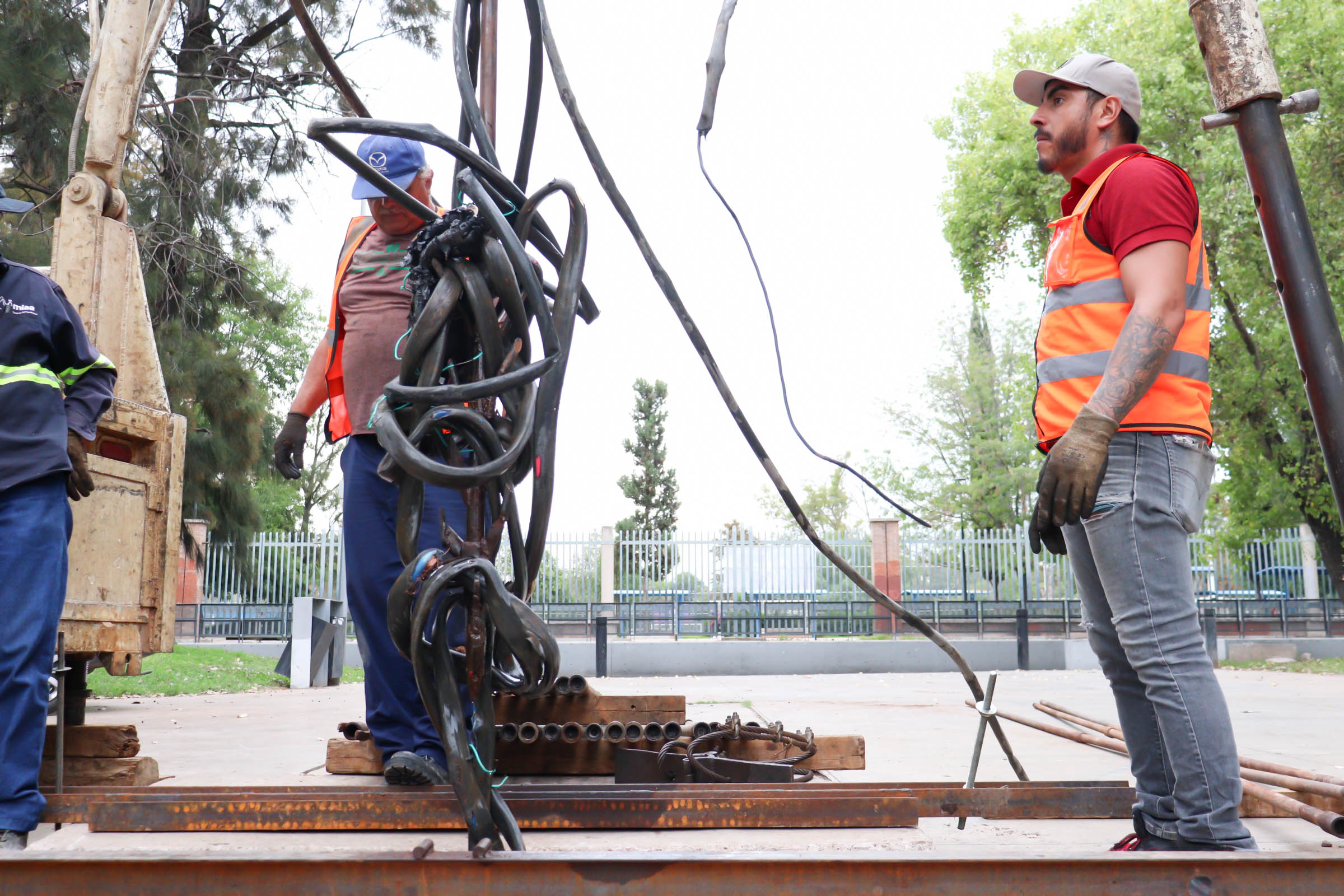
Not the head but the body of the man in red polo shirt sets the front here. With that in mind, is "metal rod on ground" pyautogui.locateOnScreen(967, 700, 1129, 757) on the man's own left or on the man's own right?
on the man's own right

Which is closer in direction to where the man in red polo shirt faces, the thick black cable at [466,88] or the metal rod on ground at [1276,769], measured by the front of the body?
the thick black cable

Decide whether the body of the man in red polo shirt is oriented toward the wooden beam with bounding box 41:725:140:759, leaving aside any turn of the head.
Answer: yes

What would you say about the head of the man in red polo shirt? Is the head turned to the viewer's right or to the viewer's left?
to the viewer's left

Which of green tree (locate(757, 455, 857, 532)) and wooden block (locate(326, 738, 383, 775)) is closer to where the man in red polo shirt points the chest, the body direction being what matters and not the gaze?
the wooden block

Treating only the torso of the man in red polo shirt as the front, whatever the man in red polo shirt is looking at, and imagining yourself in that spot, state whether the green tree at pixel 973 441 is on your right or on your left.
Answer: on your right

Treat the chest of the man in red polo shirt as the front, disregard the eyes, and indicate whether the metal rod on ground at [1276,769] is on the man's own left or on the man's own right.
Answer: on the man's own right

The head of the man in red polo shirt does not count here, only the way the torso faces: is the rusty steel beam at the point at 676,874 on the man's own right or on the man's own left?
on the man's own left

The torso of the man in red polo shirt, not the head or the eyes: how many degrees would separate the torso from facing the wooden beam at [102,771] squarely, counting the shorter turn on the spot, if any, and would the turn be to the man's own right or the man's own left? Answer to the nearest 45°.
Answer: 0° — they already face it

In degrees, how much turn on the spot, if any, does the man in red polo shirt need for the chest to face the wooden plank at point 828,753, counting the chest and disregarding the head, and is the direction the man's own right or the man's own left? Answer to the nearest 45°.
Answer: approximately 45° to the man's own right

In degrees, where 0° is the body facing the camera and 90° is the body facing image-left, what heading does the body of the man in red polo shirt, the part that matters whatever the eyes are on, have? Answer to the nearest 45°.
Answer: approximately 90°
